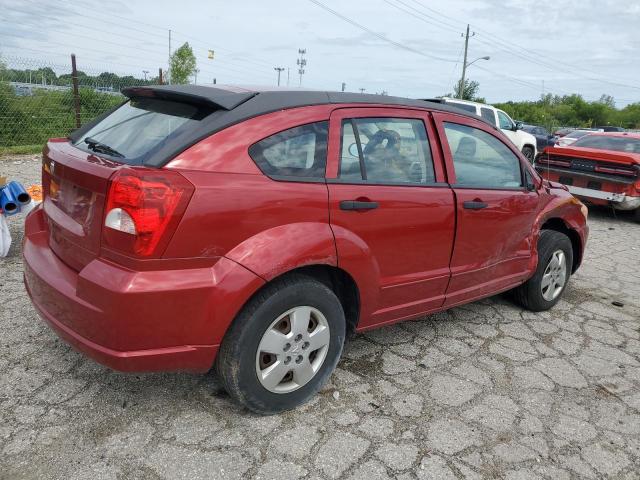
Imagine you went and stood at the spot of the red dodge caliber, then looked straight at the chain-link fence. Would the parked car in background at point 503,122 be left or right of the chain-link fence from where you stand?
right

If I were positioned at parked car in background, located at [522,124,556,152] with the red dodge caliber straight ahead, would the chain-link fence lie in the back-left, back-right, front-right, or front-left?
front-right

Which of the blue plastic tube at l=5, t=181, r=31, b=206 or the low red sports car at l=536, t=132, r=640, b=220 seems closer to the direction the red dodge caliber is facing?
the low red sports car

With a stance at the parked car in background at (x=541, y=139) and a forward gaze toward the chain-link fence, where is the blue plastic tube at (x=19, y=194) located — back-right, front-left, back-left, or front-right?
front-left

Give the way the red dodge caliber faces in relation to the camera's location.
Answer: facing away from the viewer and to the right of the viewer

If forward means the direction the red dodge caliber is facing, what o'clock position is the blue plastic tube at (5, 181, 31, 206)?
The blue plastic tube is roughly at 9 o'clock from the red dodge caliber.

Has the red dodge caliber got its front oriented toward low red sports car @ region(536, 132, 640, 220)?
yes

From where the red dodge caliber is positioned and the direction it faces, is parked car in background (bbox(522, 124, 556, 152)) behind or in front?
in front
